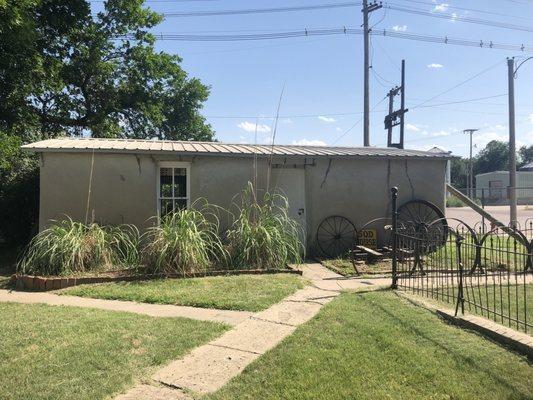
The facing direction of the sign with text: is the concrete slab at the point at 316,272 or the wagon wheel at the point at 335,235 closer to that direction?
the concrete slab

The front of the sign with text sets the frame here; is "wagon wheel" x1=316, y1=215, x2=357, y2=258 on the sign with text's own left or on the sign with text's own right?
on the sign with text's own right

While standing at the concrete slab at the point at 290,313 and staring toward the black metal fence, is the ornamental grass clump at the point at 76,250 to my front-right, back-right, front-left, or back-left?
back-left

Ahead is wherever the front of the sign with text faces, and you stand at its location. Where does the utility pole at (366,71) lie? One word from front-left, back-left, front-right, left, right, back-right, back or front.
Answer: back

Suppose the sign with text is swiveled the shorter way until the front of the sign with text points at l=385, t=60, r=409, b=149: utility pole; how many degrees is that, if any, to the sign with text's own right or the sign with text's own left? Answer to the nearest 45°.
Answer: approximately 180°

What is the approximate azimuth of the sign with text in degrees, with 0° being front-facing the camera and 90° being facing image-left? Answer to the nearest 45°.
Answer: approximately 0°

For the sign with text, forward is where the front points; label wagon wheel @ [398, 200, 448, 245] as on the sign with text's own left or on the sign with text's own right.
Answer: on the sign with text's own left

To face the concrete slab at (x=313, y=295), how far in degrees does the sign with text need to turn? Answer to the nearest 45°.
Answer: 0° — it already faces it

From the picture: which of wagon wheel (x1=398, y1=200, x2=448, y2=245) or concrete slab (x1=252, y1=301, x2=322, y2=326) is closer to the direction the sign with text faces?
the concrete slab

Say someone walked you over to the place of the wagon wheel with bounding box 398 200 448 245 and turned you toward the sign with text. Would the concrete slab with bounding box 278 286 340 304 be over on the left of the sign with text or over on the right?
left

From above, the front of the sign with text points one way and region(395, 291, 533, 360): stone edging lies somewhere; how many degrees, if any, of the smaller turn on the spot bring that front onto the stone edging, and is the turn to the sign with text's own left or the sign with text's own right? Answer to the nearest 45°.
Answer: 0° — it already faces it
